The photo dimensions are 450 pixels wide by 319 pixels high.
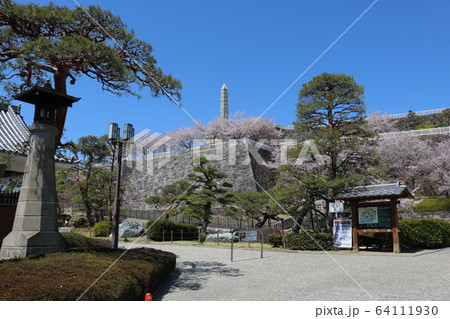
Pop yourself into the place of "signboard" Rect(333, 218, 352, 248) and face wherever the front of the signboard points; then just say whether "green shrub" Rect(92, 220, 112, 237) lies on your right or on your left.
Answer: on your right

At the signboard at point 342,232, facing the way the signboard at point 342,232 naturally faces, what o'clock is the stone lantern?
The stone lantern is roughly at 1 o'clock from the signboard.

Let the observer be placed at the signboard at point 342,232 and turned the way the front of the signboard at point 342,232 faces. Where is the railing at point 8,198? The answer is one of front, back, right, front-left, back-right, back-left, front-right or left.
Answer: front-right

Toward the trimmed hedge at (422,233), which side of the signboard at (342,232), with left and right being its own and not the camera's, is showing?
left

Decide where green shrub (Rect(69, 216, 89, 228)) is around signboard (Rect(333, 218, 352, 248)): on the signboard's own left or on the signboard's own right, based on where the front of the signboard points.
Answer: on the signboard's own right

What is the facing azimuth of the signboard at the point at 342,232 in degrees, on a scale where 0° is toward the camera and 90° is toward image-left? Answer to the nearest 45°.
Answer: approximately 0°
